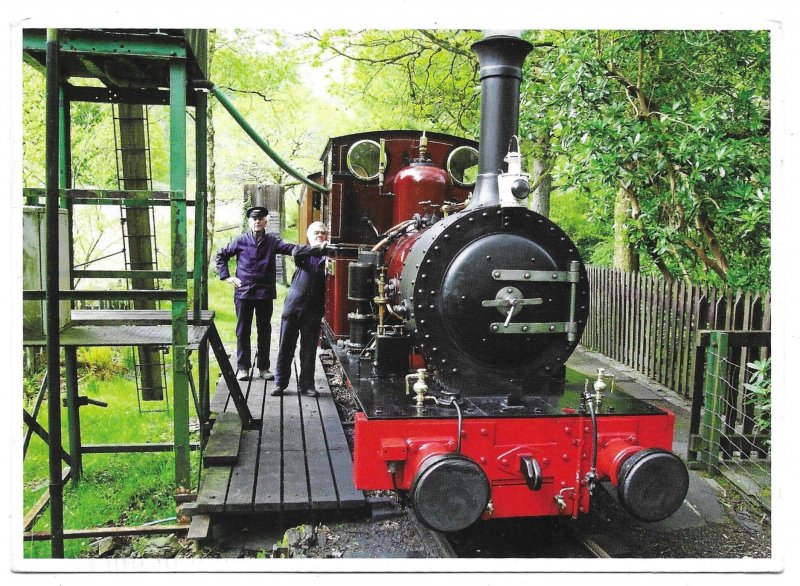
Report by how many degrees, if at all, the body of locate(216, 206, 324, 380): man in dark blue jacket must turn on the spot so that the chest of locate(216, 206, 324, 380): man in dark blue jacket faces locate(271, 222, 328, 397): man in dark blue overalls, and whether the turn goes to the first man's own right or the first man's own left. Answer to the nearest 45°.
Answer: approximately 45° to the first man's own left

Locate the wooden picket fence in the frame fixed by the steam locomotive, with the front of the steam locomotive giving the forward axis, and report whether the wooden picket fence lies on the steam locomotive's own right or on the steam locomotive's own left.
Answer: on the steam locomotive's own left

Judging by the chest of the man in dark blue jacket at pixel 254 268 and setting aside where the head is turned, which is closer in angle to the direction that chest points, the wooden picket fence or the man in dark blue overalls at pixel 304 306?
the man in dark blue overalls

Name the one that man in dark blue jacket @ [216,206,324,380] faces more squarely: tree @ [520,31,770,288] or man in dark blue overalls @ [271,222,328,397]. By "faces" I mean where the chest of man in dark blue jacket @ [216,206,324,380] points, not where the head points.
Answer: the man in dark blue overalls

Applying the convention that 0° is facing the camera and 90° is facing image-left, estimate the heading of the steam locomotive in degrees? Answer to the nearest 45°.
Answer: approximately 315°

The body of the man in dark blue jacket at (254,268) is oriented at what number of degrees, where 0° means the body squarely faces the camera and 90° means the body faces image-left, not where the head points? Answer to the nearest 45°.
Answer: approximately 0°

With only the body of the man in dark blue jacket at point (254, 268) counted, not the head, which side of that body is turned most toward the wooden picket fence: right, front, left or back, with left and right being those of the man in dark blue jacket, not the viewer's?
left

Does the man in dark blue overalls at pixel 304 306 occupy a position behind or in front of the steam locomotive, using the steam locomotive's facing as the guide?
behind
